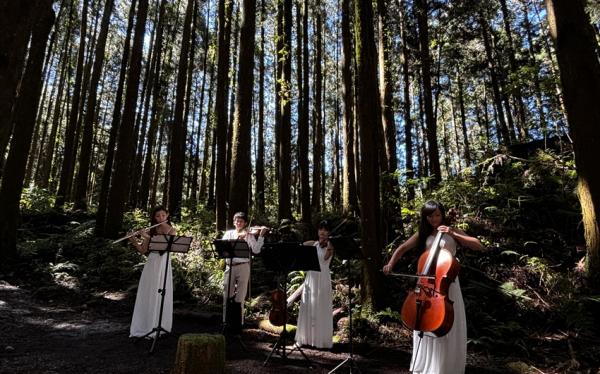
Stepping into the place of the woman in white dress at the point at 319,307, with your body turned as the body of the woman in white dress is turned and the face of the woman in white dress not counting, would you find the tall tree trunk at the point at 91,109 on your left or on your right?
on your right

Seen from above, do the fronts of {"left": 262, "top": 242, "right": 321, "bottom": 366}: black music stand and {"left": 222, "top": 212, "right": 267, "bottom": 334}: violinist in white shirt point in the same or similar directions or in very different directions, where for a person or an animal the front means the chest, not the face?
very different directions

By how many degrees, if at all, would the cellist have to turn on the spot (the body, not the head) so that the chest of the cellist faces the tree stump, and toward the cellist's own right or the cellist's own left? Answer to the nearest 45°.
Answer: approximately 90° to the cellist's own right

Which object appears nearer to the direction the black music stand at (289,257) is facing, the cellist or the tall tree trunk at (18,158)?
the tall tree trunk

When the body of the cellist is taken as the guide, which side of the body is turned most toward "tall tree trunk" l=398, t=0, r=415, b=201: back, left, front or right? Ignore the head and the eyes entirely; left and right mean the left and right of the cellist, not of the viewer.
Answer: back

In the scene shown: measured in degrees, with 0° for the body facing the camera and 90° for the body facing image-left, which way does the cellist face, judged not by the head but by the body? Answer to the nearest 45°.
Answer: approximately 0°

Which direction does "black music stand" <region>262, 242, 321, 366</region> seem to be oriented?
away from the camera

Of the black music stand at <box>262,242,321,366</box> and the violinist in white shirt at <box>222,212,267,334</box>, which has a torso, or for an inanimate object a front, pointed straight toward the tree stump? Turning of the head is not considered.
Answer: the violinist in white shirt

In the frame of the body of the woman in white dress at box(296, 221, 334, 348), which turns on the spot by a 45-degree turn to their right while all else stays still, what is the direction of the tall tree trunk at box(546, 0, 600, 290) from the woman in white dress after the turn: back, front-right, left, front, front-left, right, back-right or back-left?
back

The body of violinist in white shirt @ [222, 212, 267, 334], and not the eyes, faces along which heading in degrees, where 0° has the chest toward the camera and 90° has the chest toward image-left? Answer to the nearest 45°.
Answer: approximately 0°

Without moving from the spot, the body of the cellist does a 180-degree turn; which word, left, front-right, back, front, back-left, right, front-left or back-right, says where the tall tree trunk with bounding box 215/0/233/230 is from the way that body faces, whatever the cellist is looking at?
front-left
